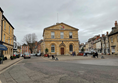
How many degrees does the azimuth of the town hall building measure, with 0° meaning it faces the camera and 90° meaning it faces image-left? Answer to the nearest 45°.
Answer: approximately 0°

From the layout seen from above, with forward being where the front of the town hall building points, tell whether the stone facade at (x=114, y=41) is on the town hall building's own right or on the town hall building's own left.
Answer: on the town hall building's own left

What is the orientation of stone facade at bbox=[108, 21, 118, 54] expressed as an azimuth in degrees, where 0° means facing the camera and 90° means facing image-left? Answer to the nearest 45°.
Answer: approximately 45°
